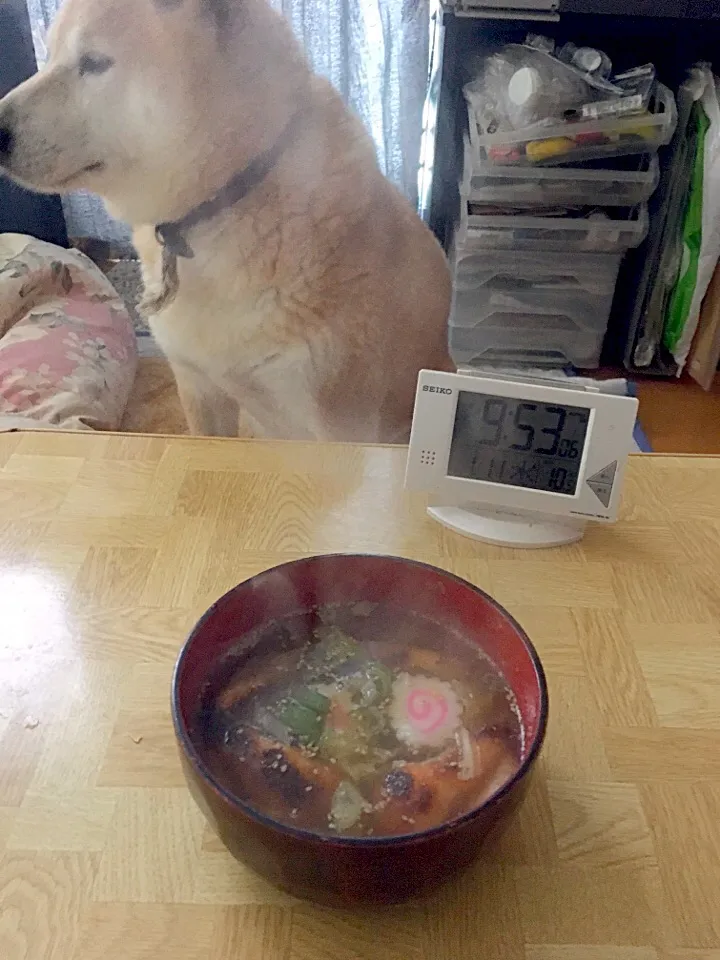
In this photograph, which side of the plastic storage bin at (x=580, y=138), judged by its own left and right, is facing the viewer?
front

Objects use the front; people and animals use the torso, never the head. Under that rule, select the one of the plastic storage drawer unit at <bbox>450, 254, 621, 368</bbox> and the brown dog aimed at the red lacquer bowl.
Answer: the plastic storage drawer unit

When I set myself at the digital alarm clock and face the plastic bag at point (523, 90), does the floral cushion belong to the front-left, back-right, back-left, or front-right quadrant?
front-left

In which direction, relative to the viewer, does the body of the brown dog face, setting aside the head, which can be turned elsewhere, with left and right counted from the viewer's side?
facing to the left of the viewer

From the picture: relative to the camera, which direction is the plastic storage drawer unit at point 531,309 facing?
toward the camera

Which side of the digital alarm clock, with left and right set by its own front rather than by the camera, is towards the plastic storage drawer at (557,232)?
back

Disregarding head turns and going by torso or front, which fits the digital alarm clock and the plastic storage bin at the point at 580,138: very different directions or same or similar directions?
same or similar directions

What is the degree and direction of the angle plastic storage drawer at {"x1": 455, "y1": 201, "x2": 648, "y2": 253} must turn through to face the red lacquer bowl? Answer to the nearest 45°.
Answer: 0° — it already faces it

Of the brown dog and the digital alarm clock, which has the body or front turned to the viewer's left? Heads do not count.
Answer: the brown dog

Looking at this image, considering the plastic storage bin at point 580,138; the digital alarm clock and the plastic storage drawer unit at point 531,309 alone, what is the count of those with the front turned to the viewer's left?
0

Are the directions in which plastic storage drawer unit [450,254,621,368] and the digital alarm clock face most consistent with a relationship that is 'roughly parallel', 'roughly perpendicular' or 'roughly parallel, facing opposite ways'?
roughly parallel

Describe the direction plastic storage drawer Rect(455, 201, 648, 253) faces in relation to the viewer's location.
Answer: facing the viewer

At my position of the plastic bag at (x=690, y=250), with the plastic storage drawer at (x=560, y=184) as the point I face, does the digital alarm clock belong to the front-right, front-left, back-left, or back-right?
front-left

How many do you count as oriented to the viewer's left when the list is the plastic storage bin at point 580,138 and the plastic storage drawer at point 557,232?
0

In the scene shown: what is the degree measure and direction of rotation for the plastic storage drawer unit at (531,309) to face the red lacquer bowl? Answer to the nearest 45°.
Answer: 0° — it already faces it
